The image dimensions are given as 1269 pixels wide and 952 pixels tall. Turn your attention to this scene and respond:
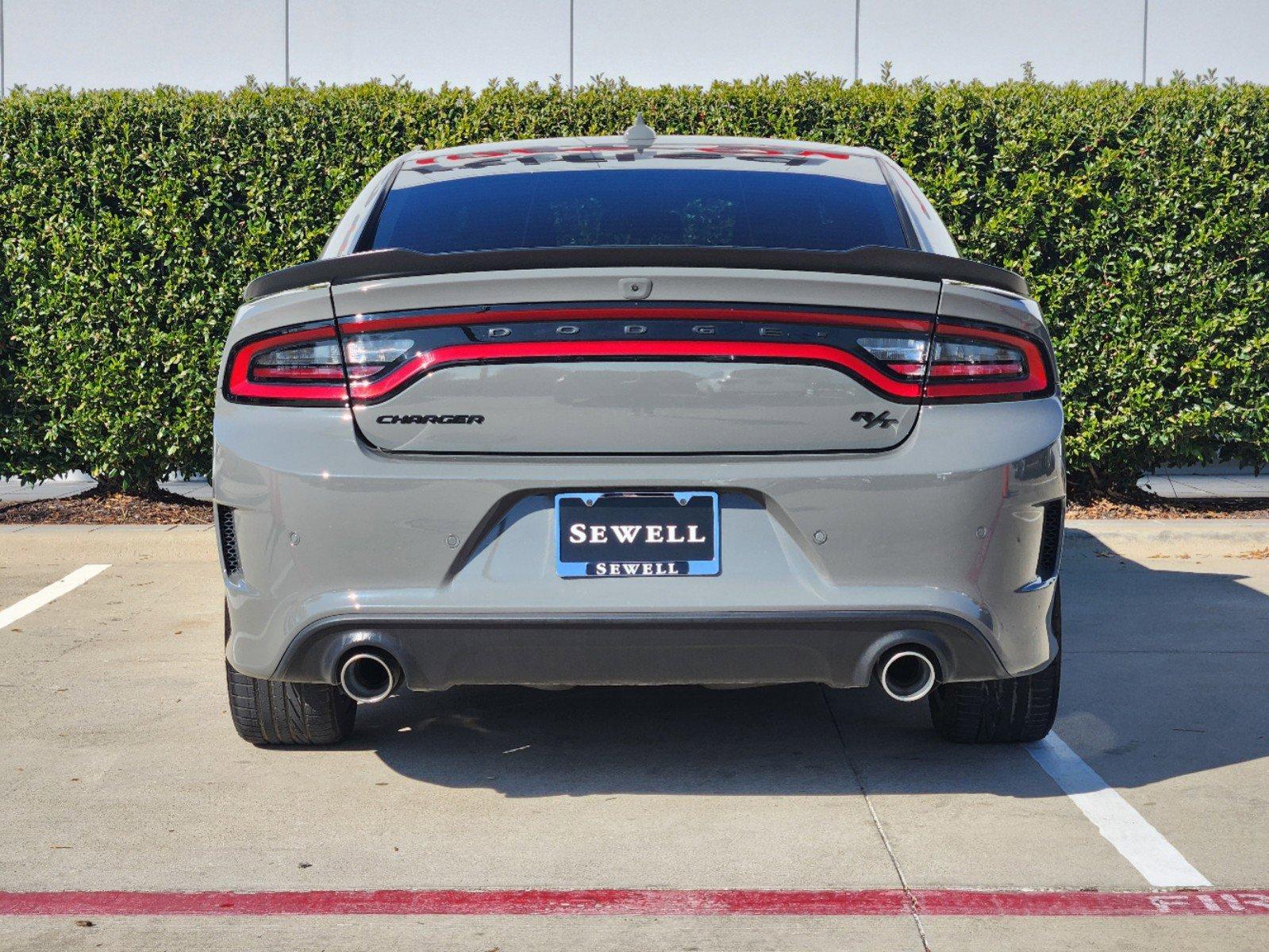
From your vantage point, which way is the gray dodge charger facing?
away from the camera
